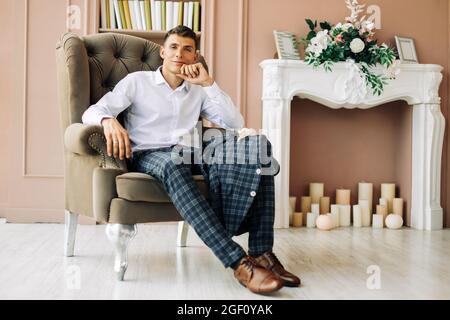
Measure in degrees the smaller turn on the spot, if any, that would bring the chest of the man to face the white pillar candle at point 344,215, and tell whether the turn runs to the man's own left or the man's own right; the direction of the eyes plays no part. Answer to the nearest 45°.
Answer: approximately 90° to the man's own left

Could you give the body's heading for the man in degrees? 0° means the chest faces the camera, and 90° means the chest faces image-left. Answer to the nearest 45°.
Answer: approximately 315°

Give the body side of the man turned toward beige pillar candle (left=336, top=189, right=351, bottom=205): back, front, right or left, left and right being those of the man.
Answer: left
